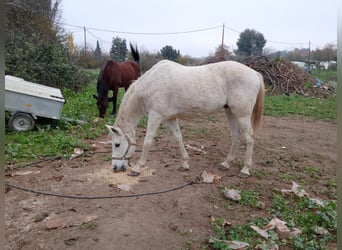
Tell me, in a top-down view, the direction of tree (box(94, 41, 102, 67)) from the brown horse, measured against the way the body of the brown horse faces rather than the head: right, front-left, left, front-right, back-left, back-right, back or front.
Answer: back-right

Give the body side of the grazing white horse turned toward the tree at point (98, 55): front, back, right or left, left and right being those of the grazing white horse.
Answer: right

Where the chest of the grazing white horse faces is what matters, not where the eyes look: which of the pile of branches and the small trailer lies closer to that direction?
the small trailer

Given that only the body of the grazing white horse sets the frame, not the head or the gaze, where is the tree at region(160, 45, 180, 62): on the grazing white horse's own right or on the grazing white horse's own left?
on the grazing white horse's own right

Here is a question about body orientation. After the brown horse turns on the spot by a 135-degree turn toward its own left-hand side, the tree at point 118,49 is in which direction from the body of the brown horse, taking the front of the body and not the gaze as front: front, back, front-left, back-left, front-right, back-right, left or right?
left

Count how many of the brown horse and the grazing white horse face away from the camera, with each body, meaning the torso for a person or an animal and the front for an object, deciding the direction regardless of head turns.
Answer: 0

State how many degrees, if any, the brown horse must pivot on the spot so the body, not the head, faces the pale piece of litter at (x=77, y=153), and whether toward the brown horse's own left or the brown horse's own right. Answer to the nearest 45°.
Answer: approximately 45° to the brown horse's own left

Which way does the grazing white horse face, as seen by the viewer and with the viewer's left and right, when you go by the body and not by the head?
facing to the left of the viewer

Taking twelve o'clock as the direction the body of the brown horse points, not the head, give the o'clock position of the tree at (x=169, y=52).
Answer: The tree is roughly at 5 o'clock from the brown horse.
